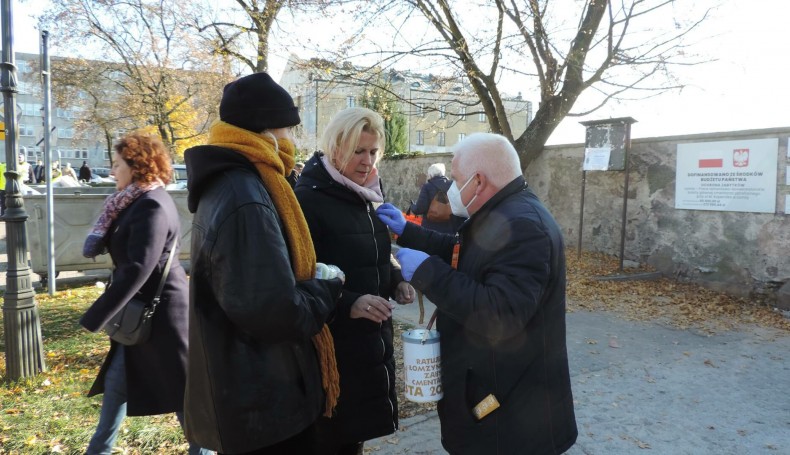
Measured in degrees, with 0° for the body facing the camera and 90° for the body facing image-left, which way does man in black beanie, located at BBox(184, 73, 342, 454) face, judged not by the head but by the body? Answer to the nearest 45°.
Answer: approximately 270°

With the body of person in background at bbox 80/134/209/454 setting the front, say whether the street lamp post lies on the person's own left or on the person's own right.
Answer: on the person's own right

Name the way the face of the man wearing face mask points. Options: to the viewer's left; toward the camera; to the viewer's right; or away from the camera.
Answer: to the viewer's left

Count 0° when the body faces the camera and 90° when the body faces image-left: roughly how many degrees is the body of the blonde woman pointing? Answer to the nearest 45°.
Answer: approximately 315°

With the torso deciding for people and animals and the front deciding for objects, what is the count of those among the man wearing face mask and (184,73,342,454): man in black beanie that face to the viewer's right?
1

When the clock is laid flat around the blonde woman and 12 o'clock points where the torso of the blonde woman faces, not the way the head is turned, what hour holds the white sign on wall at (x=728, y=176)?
The white sign on wall is roughly at 9 o'clock from the blonde woman.

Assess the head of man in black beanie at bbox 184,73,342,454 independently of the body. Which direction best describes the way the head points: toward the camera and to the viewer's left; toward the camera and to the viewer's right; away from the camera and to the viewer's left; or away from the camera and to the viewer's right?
away from the camera and to the viewer's right

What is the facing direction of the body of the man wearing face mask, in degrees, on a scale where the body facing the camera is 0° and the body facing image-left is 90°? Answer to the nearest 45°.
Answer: approximately 90°
